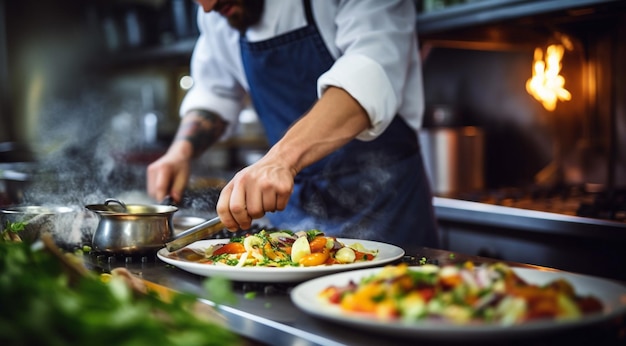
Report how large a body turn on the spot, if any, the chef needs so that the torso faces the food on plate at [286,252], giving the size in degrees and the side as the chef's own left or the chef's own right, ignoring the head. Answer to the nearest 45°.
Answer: approximately 45° to the chef's own left

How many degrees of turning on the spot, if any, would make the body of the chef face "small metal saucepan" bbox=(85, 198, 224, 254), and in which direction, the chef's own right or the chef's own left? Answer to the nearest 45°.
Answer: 0° — they already face it

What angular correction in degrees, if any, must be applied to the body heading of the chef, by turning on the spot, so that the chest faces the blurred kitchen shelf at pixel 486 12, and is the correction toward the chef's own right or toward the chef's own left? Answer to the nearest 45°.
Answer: approximately 180°

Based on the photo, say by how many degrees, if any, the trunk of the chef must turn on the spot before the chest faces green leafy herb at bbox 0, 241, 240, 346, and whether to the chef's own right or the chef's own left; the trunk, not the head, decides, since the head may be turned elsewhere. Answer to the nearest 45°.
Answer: approximately 45° to the chef's own left

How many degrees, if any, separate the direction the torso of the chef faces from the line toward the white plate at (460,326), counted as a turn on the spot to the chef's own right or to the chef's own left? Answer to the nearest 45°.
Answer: approximately 45° to the chef's own left

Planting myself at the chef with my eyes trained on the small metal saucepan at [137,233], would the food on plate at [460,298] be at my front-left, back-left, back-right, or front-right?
front-left

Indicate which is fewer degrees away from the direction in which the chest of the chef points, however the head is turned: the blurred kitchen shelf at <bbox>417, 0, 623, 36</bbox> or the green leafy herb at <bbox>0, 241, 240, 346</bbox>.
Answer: the green leafy herb

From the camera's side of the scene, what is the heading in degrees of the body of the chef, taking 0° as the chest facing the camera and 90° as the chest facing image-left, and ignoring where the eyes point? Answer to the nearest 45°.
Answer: approximately 45°

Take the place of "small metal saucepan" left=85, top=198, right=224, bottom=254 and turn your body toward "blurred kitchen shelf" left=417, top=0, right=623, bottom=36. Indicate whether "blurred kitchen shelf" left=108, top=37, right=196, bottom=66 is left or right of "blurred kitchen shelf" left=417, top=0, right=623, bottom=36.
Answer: left
